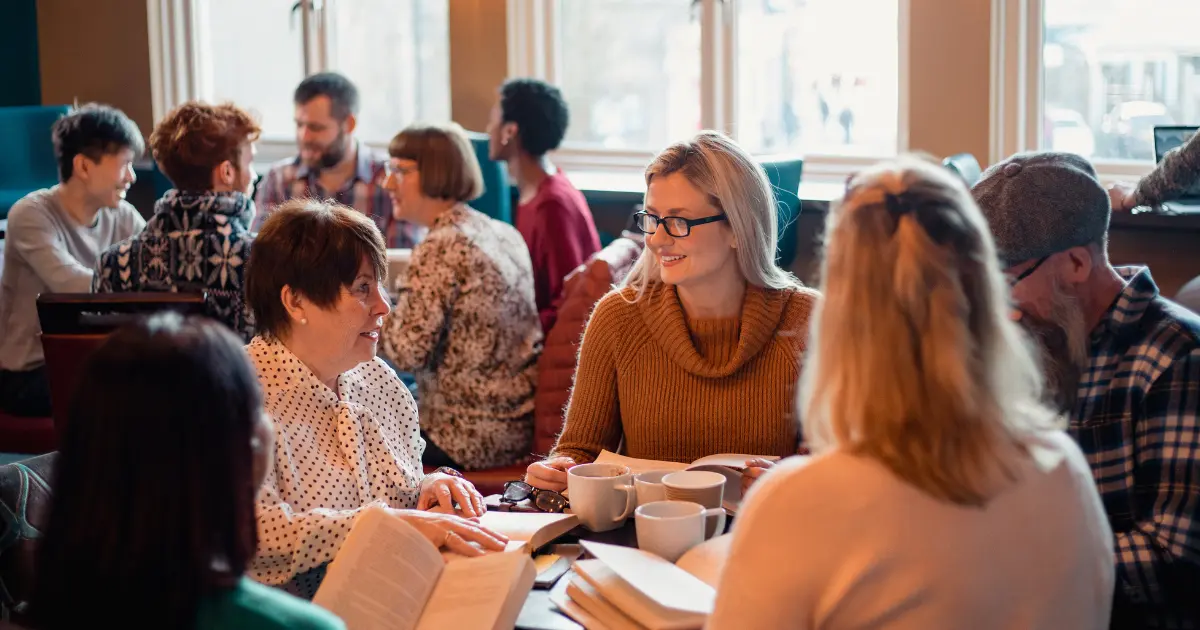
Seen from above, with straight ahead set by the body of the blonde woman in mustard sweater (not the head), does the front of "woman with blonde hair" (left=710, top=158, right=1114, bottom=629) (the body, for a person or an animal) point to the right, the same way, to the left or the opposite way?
the opposite way

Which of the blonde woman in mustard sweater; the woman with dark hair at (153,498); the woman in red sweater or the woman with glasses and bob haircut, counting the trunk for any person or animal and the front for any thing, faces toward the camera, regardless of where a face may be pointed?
the blonde woman in mustard sweater

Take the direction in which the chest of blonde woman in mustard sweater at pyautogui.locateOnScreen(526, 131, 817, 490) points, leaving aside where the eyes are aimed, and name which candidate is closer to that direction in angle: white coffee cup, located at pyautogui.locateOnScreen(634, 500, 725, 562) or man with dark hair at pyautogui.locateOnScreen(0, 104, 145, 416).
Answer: the white coffee cup

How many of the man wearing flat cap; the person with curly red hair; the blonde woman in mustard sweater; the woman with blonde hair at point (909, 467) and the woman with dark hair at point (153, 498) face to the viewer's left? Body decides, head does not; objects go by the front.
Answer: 1

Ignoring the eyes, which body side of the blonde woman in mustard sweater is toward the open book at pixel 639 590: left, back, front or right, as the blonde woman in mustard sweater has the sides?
front

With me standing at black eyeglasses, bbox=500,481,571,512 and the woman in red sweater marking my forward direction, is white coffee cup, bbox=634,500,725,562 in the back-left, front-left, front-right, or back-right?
back-right

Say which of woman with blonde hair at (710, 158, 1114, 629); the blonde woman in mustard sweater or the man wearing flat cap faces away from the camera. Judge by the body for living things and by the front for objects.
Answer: the woman with blonde hair

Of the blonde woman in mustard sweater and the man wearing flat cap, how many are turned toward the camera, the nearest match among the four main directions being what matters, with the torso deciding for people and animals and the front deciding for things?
1

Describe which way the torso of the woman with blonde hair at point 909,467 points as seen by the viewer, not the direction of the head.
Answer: away from the camera

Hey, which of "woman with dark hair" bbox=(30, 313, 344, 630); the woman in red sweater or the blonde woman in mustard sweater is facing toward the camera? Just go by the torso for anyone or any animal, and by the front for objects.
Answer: the blonde woman in mustard sweater

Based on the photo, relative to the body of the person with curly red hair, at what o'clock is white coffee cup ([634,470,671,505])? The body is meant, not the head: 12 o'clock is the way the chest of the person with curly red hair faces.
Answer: The white coffee cup is roughly at 4 o'clock from the person with curly red hair.

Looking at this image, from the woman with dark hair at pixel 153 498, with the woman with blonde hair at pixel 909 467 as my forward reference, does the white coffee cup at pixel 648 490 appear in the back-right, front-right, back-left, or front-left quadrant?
front-left

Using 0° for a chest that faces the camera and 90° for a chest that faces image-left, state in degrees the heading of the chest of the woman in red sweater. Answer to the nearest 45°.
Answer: approximately 135°

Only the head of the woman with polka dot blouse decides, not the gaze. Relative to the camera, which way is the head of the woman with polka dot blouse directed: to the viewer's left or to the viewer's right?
to the viewer's right

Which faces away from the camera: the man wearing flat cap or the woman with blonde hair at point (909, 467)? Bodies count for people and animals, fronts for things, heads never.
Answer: the woman with blonde hair

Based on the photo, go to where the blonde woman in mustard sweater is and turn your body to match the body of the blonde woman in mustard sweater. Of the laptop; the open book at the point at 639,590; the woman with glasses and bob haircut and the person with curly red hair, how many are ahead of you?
1

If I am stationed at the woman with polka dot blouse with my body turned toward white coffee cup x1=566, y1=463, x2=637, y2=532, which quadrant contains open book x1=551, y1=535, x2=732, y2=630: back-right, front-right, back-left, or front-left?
front-right

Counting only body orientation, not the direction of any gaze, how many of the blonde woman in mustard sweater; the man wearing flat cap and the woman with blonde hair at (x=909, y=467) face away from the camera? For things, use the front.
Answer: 1

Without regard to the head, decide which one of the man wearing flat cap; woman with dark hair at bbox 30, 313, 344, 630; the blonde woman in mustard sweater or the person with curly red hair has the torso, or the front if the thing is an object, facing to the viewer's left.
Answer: the man wearing flat cap

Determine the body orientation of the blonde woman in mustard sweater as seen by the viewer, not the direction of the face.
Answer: toward the camera
